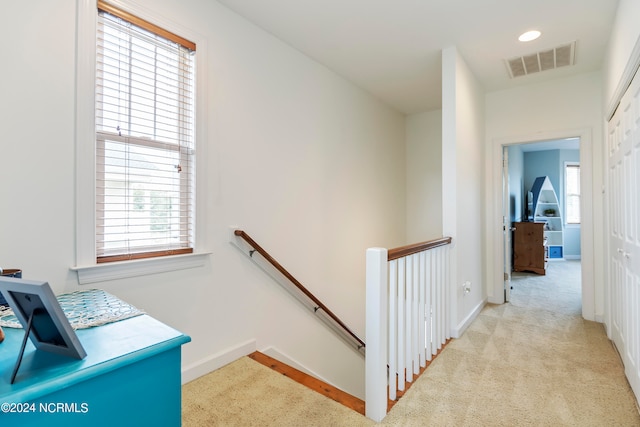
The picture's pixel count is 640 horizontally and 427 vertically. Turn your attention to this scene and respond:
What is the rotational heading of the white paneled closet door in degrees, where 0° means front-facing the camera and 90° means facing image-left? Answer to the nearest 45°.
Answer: approximately 90°

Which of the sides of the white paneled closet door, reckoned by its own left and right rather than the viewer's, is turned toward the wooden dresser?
right

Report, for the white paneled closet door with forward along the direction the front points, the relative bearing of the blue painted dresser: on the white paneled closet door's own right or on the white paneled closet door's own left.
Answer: on the white paneled closet door's own left
